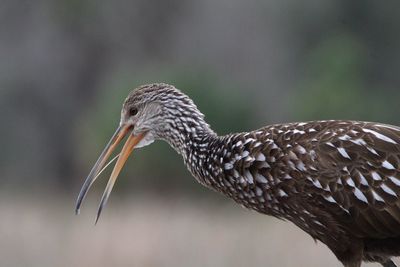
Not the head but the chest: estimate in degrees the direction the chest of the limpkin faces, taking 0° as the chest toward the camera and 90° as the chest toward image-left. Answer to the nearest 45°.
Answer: approximately 90°
